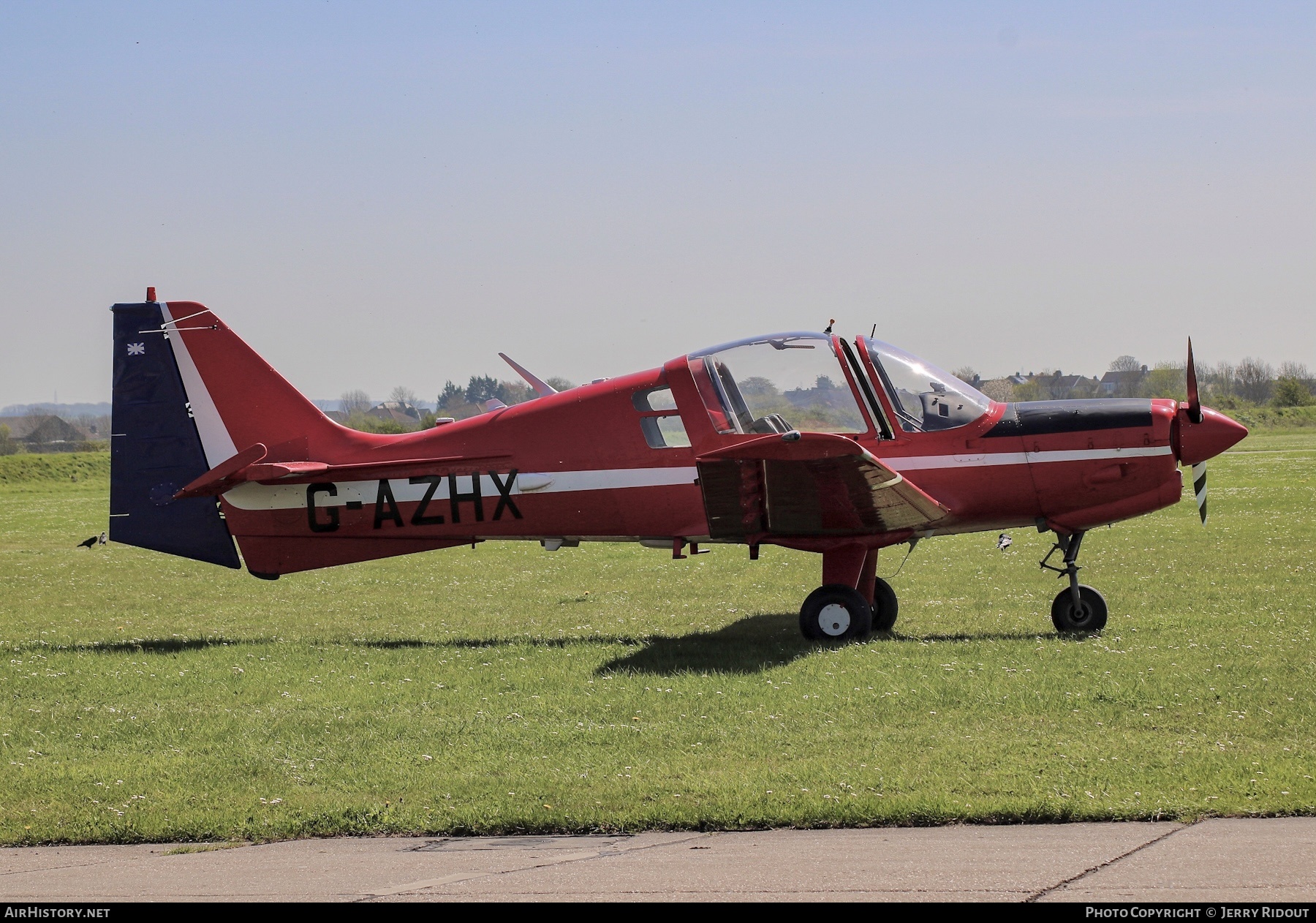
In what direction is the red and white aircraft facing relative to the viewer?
to the viewer's right
